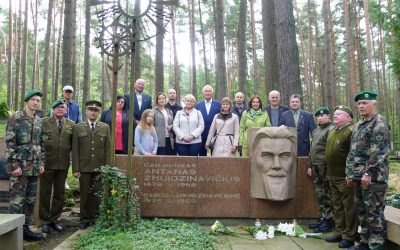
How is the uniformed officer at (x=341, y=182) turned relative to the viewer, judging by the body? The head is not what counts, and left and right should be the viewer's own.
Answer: facing the viewer and to the left of the viewer

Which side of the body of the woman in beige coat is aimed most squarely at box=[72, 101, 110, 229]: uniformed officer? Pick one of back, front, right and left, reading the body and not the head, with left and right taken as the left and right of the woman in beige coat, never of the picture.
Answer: right

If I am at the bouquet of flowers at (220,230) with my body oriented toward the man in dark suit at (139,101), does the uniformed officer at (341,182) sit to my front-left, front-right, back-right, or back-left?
back-right

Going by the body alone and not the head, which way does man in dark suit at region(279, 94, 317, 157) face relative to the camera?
toward the camera

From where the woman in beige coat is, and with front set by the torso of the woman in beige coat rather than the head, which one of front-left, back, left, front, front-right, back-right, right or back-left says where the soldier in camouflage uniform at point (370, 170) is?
front-left

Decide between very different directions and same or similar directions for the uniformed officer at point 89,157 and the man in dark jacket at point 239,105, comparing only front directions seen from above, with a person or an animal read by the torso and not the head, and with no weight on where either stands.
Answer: same or similar directions

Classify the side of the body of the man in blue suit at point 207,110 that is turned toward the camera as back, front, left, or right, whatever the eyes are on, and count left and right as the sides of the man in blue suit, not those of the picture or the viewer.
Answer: front

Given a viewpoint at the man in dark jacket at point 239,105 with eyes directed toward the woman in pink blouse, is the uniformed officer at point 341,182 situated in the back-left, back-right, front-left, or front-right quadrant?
back-left

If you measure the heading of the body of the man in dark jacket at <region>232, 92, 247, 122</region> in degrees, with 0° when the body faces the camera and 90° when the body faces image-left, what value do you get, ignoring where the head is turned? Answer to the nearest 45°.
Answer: approximately 0°

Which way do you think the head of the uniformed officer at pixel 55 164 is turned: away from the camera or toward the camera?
toward the camera

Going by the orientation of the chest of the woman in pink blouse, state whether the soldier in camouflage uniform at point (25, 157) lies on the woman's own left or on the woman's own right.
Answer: on the woman's own right

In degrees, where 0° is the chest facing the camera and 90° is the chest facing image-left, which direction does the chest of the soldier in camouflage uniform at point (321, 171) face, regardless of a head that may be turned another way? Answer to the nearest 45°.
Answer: approximately 45°

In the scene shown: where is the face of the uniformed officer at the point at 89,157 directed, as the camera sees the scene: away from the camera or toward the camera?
toward the camera

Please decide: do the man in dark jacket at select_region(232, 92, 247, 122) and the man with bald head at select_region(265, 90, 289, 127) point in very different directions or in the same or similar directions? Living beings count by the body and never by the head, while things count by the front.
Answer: same or similar directions

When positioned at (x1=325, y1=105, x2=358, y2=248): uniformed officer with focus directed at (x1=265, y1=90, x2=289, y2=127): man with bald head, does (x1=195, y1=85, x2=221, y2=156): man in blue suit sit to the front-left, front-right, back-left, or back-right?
front-left
